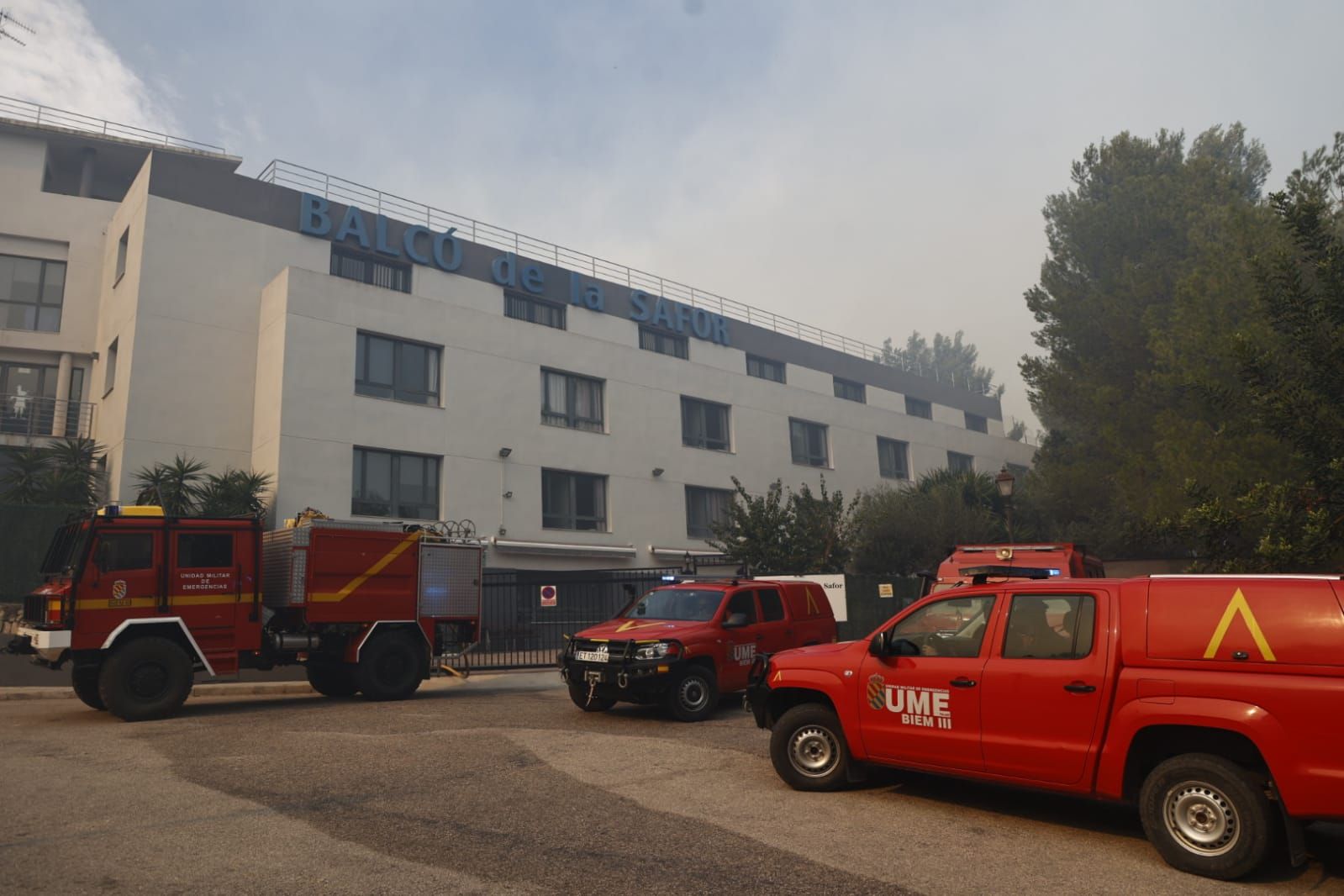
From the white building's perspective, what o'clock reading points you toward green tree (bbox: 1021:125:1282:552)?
The green tree is roughly at 11 o'clock from the white building.

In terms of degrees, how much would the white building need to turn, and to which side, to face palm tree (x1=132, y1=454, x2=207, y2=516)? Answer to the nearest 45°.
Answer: approximately 90° to its right

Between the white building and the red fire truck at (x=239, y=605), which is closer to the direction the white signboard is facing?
the red fire truck

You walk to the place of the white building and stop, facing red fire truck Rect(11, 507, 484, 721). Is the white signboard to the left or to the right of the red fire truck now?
left

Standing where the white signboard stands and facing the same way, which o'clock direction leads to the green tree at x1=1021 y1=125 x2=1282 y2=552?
The green tree is roughly at 8 o'clock from the white signboard.

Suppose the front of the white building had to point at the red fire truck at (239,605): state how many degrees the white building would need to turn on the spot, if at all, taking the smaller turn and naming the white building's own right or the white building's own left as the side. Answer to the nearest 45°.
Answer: approximately 45° to the white building's own right

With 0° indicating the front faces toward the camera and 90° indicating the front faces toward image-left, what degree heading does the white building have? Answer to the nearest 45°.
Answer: approximately 315°
